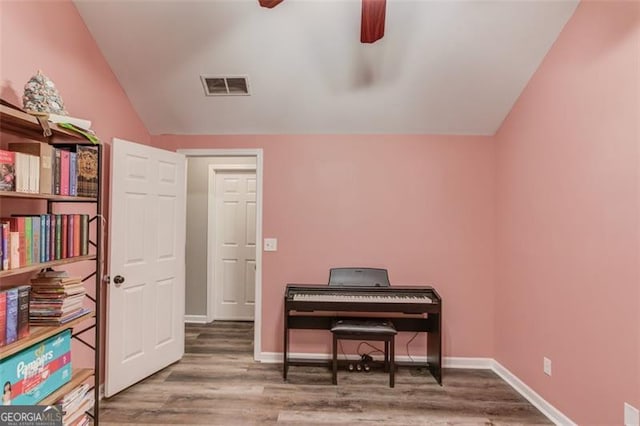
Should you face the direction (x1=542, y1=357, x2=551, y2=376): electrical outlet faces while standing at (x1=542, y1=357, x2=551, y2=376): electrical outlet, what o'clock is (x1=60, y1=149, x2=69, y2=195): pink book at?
The pink book is roughly at 12 o'clock from the electrical outlet.

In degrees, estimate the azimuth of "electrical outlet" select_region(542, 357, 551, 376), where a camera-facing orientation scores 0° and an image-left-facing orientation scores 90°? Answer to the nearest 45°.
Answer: approximately 45°

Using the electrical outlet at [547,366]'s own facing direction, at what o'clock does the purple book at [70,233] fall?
The purple book is roughly at 12 o'clock from the electrical outlet.

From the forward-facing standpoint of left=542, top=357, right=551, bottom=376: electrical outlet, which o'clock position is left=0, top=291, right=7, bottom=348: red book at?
The red book is roughly at 12 o'clock from the electrical outlet.

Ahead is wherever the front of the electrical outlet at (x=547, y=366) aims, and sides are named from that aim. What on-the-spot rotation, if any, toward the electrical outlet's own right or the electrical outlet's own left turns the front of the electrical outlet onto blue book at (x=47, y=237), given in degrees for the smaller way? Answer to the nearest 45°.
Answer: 0° — it already faces it
